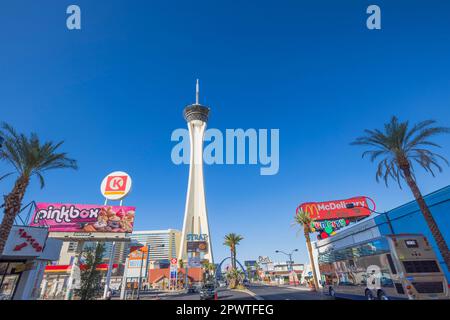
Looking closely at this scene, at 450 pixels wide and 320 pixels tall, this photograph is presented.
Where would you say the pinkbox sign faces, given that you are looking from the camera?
facing the viewer

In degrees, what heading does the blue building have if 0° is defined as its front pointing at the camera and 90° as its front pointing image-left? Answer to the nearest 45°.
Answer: approximately 45°

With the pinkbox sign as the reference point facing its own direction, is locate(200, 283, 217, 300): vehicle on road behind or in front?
in front

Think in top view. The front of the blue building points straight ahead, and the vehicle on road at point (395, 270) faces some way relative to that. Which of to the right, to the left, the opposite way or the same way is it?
to the right

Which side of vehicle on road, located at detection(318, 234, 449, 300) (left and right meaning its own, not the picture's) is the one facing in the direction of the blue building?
right

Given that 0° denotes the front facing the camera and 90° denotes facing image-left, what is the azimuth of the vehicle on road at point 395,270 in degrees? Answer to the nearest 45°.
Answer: approximately 135°

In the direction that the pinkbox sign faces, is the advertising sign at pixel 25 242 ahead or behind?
ahead

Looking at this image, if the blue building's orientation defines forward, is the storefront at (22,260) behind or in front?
in front
